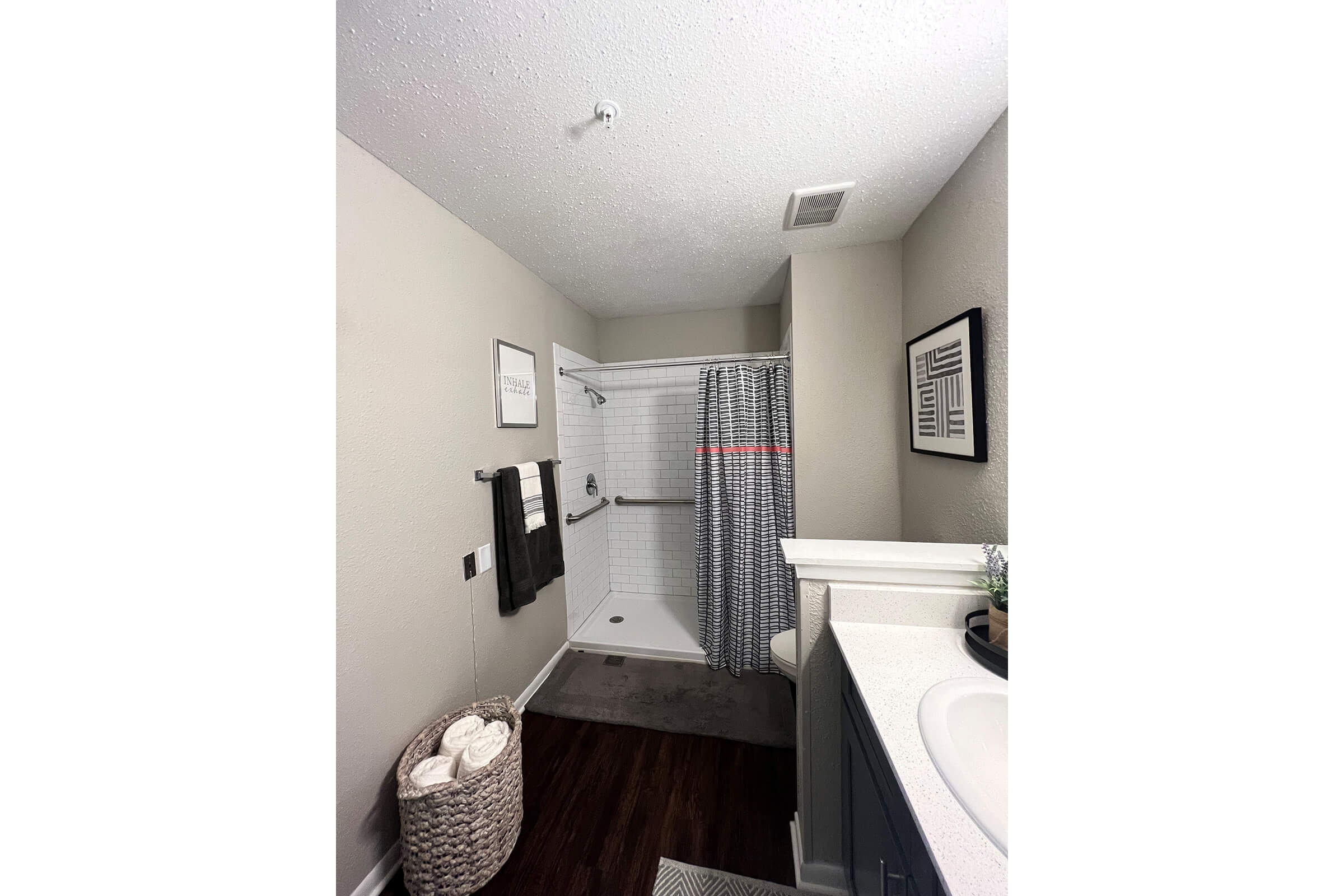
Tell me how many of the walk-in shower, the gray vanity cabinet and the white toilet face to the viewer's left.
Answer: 2

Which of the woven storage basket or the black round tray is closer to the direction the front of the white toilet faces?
the woven storage basket

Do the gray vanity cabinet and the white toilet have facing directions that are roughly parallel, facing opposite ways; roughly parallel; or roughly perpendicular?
roughly parallel

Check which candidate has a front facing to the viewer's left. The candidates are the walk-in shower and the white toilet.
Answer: the white toilet

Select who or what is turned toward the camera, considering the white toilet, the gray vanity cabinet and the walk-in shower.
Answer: the walk-in shower

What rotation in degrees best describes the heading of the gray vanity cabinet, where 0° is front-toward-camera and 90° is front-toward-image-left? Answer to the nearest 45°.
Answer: approximately 90°

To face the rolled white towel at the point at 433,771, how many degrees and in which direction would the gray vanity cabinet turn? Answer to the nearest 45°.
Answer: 0° — it already faces it

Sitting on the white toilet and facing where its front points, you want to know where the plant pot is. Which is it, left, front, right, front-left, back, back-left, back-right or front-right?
back-left

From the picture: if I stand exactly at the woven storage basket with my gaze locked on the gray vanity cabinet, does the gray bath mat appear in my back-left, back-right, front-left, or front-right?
front-left

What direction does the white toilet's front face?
to the viewer's left

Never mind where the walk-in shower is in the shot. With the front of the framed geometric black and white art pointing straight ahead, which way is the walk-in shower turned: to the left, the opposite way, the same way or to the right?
to the left

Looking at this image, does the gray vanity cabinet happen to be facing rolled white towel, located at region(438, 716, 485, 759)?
yes

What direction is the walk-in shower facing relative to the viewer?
toward the camera

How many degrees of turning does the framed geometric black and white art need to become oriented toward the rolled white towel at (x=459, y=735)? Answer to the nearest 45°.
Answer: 0° — it already faces it
